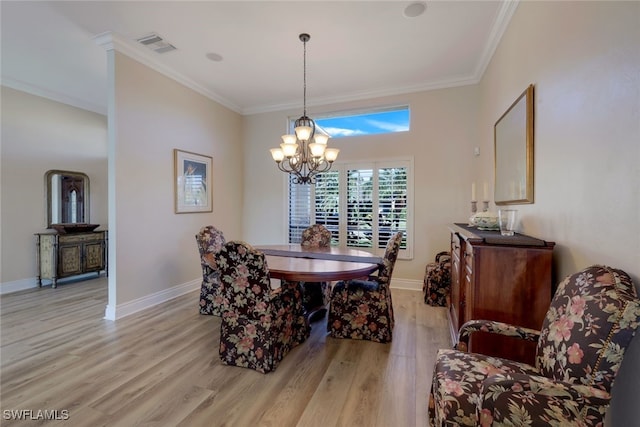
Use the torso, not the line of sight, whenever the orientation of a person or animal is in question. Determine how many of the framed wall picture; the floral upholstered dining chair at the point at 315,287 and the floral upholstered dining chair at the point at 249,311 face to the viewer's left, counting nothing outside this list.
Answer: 0

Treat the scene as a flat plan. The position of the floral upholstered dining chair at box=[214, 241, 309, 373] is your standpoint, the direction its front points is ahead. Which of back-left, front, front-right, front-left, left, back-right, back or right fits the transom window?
front

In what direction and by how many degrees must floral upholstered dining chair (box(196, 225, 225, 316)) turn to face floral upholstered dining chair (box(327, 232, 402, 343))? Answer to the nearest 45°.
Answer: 0° — it already faces it

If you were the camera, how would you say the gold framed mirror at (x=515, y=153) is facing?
facing to the left of the viewer

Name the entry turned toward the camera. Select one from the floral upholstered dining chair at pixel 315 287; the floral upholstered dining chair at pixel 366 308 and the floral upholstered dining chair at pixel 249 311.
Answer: the floral upholstered dining chair at pixel 315 287

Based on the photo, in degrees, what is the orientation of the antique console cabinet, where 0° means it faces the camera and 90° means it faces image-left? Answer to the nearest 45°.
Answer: approximately 315°

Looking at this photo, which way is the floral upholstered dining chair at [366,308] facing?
to the viewer's left

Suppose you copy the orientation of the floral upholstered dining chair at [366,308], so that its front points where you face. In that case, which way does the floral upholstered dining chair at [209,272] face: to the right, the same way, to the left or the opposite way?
the opposite way

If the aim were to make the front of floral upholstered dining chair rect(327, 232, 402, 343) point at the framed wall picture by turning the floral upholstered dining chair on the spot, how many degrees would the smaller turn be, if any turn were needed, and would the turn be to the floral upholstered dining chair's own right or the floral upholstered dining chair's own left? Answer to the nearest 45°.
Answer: approximately 45° to the floral upholstered dining chair's own right

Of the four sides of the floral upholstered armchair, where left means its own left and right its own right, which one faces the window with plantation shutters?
right

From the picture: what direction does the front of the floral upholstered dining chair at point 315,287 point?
toward the camera

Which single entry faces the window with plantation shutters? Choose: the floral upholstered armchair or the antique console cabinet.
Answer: the antique console cabinet

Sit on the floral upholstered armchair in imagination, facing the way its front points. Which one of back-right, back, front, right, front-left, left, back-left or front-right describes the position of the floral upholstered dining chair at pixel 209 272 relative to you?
front-right

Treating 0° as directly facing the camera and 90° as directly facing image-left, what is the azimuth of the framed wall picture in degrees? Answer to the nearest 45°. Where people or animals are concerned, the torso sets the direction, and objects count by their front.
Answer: approximately 315°
